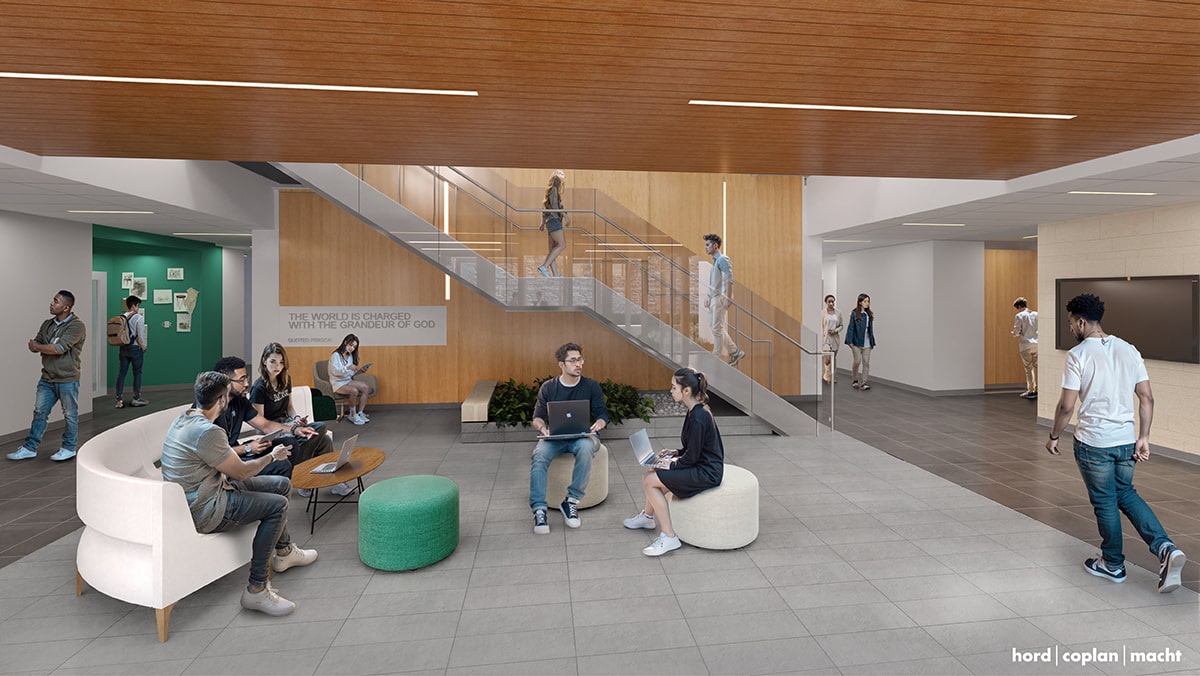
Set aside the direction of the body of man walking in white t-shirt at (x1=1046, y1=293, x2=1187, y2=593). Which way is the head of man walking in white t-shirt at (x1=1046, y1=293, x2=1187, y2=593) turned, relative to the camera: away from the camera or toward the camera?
away from the camera

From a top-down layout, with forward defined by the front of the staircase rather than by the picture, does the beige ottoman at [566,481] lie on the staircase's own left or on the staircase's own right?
on the staircase's own right

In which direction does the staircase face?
to the viewer's right

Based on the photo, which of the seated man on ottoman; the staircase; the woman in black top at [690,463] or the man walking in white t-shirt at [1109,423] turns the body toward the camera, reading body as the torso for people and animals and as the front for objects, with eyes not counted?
the seated man on ottoman

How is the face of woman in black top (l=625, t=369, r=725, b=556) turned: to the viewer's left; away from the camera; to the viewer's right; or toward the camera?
to the viewer's left

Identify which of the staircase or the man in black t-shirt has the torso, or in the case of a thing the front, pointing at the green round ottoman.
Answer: the man in black t-shirt

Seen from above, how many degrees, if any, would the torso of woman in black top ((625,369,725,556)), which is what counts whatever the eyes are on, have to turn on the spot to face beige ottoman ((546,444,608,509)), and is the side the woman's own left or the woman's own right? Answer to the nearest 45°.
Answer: approximately 45° to the woman's own right

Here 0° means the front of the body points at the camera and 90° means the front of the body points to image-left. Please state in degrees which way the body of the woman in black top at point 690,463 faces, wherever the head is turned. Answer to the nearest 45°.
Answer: approximately 90°

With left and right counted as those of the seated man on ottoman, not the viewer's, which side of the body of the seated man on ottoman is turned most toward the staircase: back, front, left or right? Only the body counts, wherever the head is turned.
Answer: back

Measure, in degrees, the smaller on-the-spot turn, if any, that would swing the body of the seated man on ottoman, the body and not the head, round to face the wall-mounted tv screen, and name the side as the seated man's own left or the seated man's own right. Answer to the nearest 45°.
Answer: approximately 90° to the seated man's own left

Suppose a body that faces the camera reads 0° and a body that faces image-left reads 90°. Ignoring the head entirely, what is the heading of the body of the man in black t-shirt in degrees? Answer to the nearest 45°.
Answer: approximately 315°

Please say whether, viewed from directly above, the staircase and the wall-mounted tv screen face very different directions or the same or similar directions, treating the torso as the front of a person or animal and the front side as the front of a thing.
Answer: very different directions
